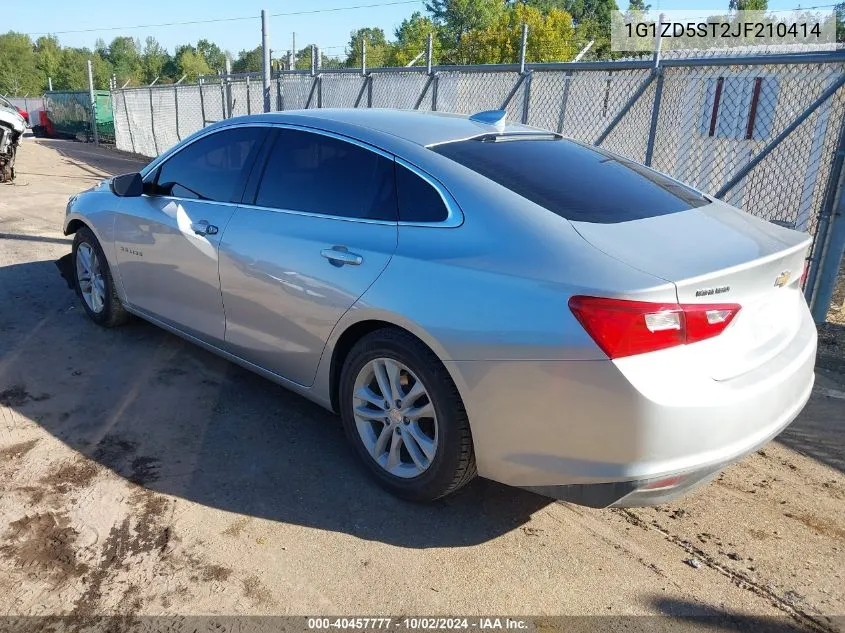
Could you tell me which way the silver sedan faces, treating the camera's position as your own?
facing away from the viewer and to the left of the viewer

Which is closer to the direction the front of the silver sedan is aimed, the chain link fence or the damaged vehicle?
the damaged vehicle

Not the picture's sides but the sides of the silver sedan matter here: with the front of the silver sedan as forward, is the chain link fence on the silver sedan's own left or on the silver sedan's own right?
on the silver sedan's own right

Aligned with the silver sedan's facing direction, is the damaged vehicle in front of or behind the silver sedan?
in front
